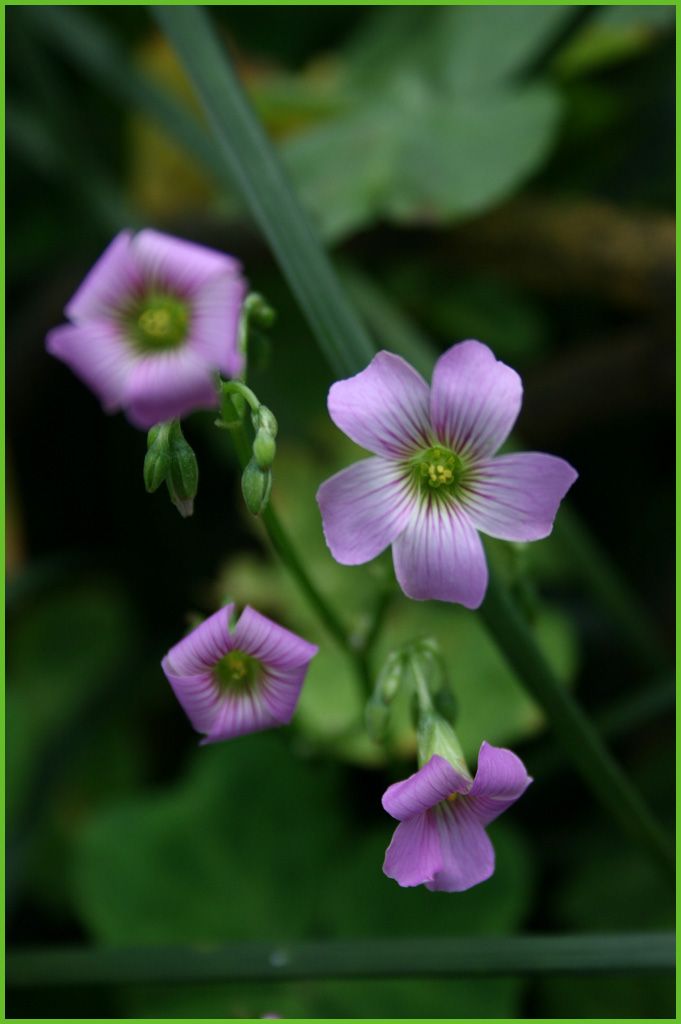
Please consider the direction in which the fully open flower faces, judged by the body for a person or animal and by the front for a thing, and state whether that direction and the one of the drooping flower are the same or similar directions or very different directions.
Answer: same or similar directions

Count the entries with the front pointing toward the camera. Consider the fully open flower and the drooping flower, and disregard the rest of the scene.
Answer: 2

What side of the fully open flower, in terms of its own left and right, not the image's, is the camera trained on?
front

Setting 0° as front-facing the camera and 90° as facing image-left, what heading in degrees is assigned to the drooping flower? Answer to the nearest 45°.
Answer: approximately 0°
